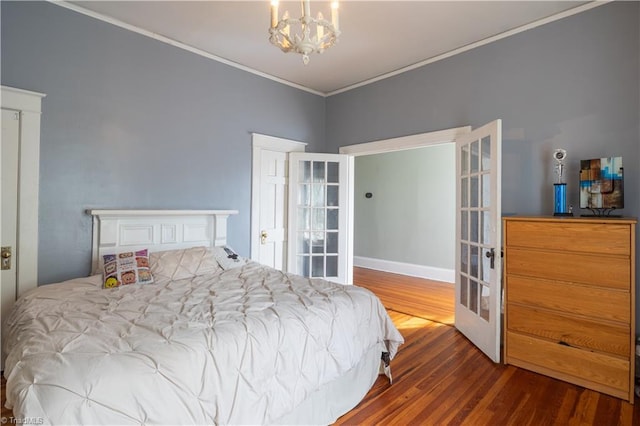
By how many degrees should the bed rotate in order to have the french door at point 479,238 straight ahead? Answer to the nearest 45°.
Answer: approximately 45° to its left

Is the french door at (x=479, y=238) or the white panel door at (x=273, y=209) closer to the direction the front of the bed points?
the french door

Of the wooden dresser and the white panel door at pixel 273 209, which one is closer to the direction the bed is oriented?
the wooden dresser

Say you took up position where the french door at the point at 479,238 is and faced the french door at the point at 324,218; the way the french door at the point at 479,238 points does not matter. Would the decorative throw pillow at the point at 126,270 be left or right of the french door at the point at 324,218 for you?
left

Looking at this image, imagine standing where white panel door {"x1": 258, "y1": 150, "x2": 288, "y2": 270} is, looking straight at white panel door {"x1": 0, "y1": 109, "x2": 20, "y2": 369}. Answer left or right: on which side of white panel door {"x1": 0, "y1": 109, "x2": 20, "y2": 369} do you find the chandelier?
left

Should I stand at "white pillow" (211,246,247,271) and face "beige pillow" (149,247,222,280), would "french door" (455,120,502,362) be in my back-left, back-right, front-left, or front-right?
back-left

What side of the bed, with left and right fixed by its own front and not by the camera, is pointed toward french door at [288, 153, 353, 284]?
left

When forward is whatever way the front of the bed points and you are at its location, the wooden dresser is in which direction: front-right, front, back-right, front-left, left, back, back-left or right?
front-left

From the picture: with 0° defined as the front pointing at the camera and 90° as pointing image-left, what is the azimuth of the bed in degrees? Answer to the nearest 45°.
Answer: approximately 315°

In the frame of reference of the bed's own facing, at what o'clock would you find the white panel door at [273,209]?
The white panel door is roughly at 8 o'clock from the bed.
